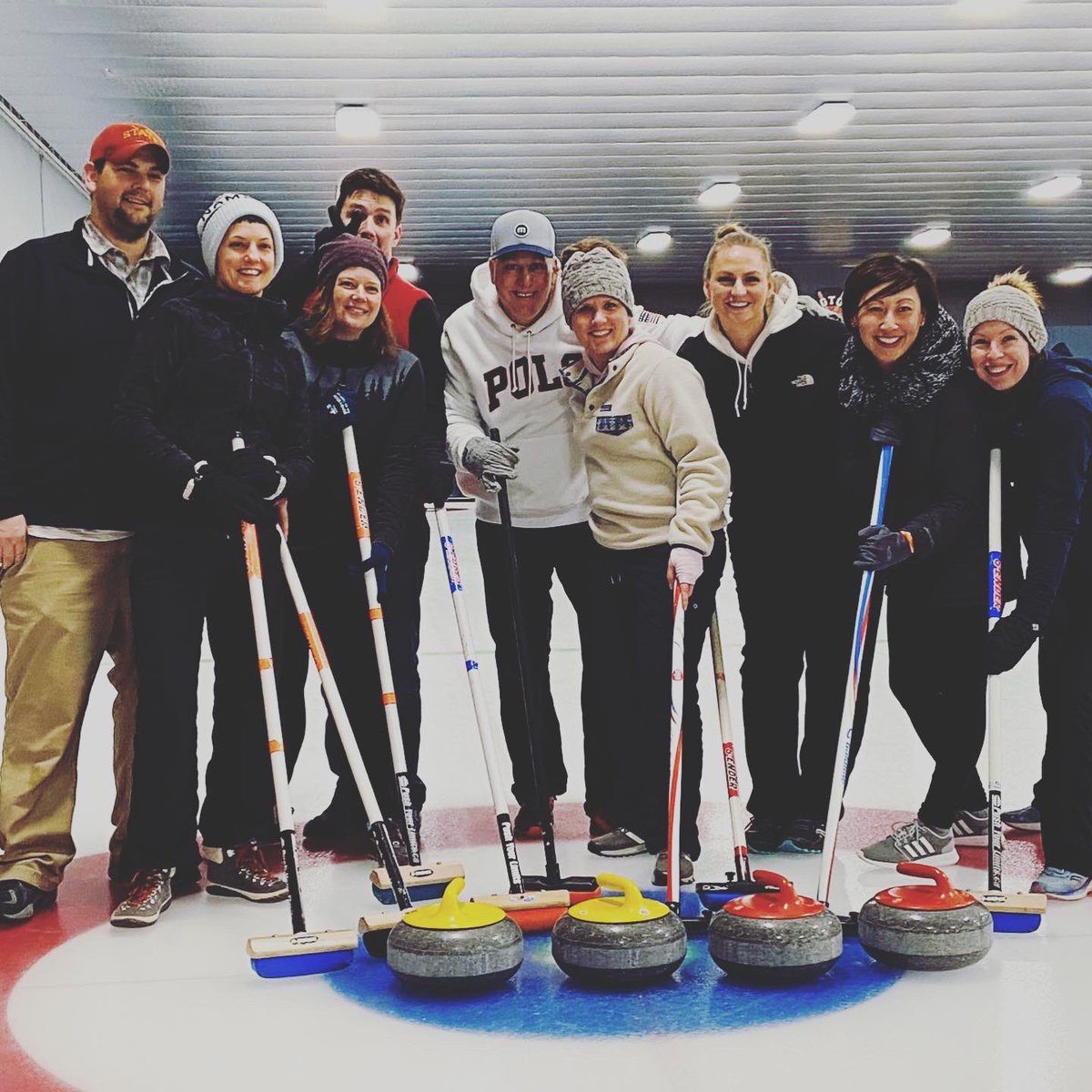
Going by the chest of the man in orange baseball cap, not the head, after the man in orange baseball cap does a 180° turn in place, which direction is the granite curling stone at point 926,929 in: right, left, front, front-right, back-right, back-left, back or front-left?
back

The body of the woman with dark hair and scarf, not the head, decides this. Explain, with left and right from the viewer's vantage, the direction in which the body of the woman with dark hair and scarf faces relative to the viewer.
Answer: facing the viewer and to the left of the viewer

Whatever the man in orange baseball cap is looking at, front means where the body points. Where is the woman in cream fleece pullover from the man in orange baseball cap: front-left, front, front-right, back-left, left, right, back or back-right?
front-left

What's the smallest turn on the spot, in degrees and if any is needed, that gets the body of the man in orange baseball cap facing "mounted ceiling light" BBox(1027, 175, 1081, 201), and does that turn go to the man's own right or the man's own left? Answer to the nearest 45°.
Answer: approximately 90° to the man's own left

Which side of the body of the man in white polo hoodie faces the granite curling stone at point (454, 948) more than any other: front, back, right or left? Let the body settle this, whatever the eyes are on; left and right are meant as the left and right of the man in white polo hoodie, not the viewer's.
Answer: front

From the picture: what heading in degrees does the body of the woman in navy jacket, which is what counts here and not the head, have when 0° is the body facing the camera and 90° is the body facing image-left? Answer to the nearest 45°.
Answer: approximately 45°

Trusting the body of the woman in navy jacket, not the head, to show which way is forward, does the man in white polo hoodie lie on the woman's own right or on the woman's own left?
on the woman's own right

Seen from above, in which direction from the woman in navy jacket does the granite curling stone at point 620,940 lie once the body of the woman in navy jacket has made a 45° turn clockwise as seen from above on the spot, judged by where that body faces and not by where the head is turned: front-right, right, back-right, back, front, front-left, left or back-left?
front-left

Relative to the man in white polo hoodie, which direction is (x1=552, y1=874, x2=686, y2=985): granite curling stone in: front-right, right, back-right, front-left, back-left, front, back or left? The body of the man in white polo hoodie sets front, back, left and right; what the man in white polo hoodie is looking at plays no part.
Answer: front

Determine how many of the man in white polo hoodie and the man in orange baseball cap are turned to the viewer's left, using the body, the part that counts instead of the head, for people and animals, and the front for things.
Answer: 0

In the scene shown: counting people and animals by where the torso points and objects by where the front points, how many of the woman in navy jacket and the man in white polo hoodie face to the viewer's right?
0

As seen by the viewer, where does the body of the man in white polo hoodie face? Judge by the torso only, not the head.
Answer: toward the camera

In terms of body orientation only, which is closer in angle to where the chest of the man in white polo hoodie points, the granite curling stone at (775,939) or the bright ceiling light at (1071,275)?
the granite curling stone
